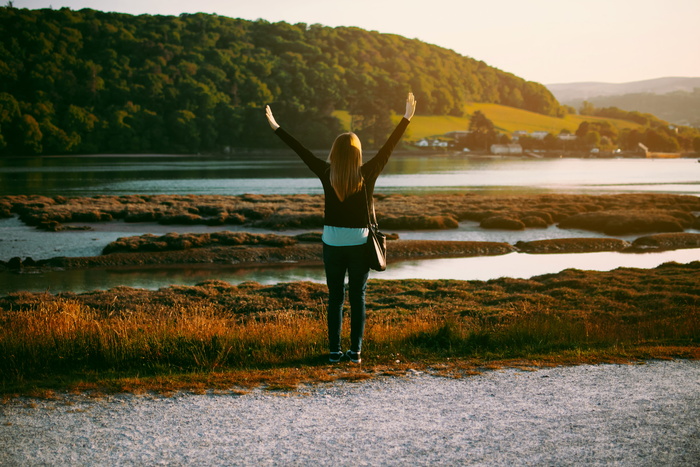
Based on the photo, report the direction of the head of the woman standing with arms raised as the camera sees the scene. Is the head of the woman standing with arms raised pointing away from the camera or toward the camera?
away from the camera

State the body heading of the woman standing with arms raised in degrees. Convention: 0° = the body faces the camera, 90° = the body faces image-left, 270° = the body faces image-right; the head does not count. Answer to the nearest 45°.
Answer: approximately 180°

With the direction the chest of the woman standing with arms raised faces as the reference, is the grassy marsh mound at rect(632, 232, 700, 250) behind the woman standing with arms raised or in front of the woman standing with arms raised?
in front
